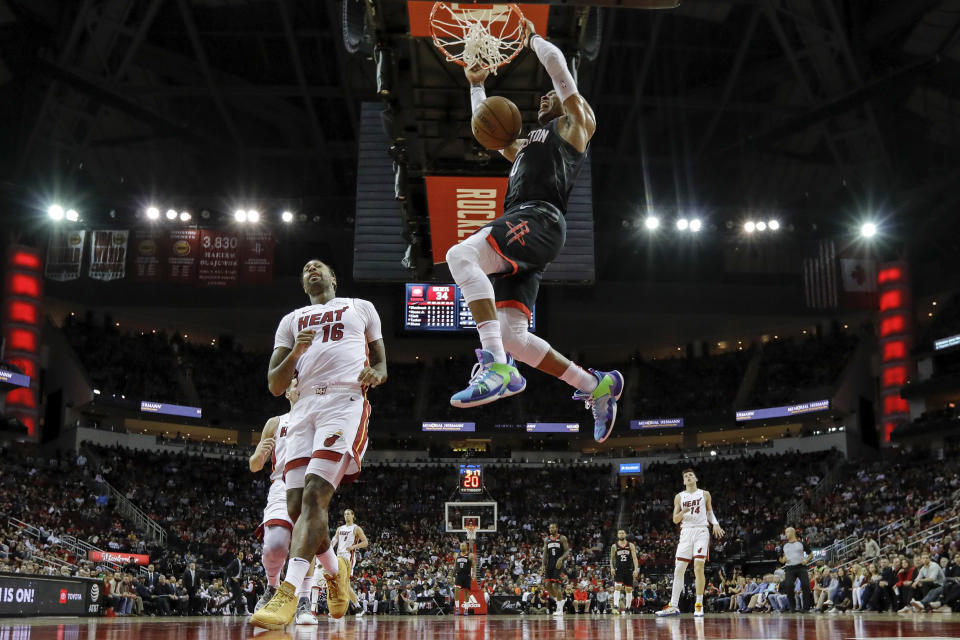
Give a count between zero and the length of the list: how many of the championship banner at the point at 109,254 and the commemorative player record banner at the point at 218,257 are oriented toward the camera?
2

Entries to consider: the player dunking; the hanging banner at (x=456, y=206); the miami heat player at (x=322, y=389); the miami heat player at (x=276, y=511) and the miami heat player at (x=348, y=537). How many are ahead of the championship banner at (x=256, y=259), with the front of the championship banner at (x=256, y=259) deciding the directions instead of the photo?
5

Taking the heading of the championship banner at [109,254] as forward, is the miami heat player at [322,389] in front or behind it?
in front

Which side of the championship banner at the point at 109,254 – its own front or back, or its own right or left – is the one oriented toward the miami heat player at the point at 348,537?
front

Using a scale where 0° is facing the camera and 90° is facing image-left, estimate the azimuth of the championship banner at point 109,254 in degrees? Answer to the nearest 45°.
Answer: approximately 0°

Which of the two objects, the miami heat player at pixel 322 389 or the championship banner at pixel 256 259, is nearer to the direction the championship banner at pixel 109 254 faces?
the miami heat player

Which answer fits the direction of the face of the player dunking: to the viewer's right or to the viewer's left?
to the viewer's left

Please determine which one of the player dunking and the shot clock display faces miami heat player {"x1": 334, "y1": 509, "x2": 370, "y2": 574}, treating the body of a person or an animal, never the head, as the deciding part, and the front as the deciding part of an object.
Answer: the shot clock display

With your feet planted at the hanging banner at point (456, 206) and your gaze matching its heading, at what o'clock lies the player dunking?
The player dunking is roughly at 12 o'clock from the hanging banner.

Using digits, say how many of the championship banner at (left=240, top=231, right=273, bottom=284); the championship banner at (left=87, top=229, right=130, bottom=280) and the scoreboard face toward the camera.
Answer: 3

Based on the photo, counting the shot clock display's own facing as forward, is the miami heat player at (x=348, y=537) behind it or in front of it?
in front

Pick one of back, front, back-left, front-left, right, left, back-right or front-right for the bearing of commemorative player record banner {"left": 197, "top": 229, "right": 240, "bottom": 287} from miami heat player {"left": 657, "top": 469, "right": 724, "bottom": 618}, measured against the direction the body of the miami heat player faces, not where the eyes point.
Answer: back-right
